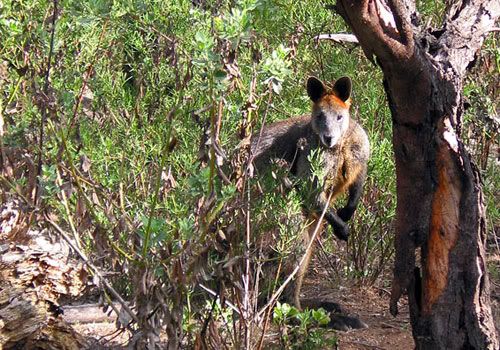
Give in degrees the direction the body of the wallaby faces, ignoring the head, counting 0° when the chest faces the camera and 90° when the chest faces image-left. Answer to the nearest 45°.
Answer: approximately 315°

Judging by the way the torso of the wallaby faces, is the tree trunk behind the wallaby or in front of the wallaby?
in front

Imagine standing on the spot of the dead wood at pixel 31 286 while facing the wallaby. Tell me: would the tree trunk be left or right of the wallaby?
right

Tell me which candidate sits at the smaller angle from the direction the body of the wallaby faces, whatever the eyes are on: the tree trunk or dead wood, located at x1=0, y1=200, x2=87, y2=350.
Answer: the tree trunk

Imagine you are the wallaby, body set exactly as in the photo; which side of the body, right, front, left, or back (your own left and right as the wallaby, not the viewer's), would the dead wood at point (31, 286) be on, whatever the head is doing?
right
